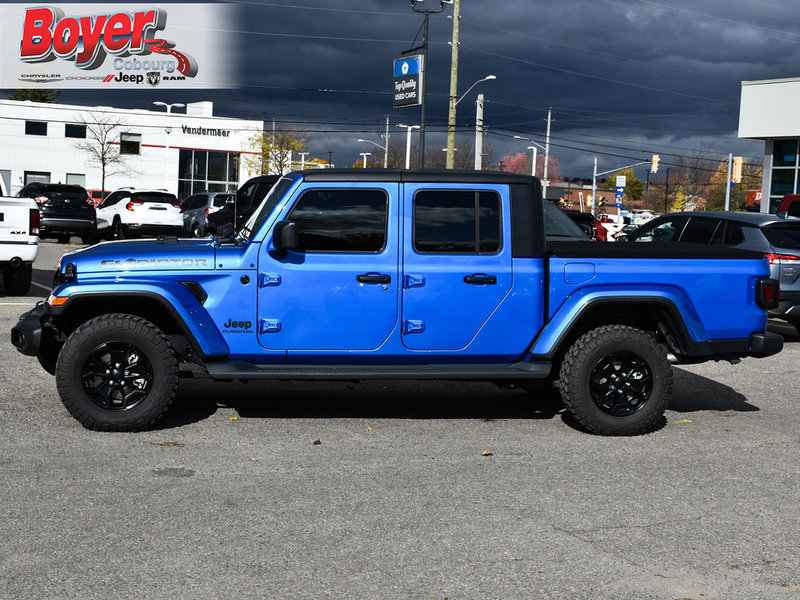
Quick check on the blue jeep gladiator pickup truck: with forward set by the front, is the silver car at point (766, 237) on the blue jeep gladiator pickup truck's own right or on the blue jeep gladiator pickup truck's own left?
on the blue jeep gladiator pickup truck's own right

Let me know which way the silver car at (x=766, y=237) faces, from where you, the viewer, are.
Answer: facing away from the viewer and to the left of the viewer

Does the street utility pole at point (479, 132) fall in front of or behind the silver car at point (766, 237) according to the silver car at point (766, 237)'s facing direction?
in front

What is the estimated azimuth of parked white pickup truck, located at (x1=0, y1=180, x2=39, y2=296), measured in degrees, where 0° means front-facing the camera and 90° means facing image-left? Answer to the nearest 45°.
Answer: approximately 180°

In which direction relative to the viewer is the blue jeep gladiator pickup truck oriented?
to the viewer's left

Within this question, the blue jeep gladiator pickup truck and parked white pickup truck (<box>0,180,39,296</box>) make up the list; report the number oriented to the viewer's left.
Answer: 1

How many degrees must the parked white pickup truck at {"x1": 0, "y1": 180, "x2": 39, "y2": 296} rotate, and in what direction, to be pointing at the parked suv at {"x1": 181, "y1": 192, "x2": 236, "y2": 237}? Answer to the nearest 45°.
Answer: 0° — it already faces it

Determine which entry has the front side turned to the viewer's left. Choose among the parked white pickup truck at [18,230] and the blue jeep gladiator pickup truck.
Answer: the blue jeep gladiator pickup truck

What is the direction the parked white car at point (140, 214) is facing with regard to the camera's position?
facing away from the viewer and to the left of the viewer

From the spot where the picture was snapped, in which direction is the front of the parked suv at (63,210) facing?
facing away from the viewer and to the left of the viewer
